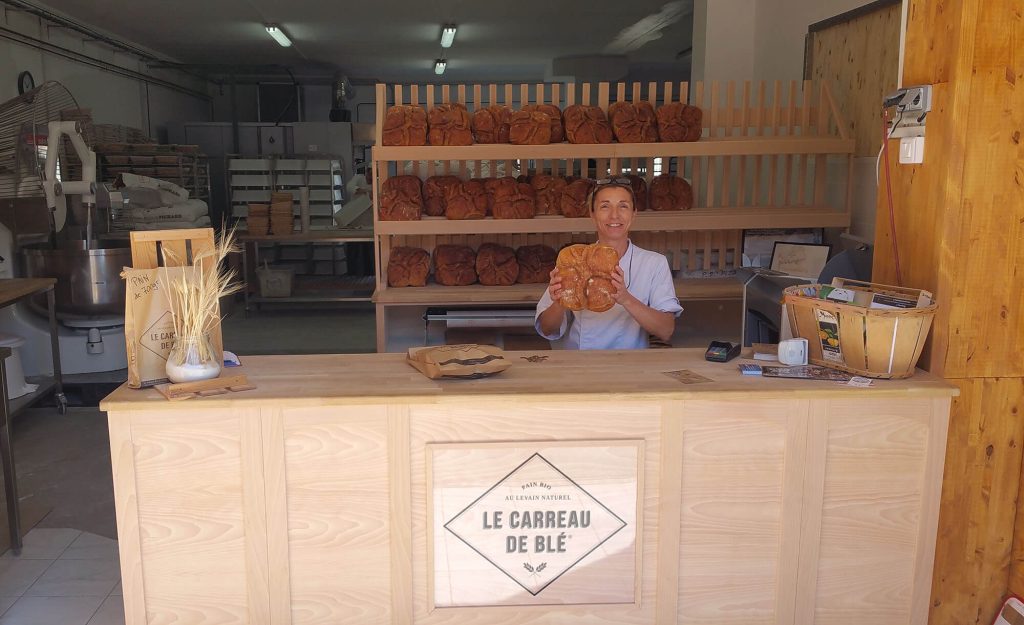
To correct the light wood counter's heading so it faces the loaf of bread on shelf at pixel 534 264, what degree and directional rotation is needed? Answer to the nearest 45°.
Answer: approximately 180°

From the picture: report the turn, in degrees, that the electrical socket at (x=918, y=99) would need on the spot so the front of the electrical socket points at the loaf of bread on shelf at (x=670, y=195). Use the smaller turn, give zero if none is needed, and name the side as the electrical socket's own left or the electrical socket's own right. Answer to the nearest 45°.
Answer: approximately 90° to the electrical socket's own right

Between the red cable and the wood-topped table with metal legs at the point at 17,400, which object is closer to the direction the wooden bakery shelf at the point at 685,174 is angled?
the red cable

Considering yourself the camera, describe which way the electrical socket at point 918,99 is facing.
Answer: facing the viewer and to the left of the viewer

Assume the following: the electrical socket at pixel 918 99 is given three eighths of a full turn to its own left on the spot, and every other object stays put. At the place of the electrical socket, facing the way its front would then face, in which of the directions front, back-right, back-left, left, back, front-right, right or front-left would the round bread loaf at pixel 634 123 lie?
back-left

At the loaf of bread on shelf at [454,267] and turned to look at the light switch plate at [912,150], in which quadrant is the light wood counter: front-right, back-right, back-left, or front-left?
front-right

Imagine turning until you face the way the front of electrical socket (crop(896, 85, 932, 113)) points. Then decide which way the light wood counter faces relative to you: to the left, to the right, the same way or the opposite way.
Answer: to the left

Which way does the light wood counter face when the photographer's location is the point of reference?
facing the viewer

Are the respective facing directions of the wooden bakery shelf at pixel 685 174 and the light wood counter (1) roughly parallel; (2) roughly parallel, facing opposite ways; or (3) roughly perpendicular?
roughly parallel

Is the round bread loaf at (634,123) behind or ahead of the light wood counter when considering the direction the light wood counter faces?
behind

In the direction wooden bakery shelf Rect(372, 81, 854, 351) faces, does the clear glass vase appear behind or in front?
in front

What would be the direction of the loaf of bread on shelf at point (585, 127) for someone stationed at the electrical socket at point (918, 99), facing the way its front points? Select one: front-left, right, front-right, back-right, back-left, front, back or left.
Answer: right

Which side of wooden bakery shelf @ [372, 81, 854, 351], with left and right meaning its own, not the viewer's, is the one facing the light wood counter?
front

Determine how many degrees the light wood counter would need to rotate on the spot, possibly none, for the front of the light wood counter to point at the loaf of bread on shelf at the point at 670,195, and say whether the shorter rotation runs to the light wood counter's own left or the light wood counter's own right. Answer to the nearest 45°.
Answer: approximately 180°

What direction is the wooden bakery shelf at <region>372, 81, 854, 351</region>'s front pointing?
toward the camera

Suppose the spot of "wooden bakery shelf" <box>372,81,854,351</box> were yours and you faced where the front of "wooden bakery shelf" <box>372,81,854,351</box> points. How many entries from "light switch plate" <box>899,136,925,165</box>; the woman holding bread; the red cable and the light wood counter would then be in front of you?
4

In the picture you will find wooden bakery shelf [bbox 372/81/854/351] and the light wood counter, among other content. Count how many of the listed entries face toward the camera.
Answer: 2
